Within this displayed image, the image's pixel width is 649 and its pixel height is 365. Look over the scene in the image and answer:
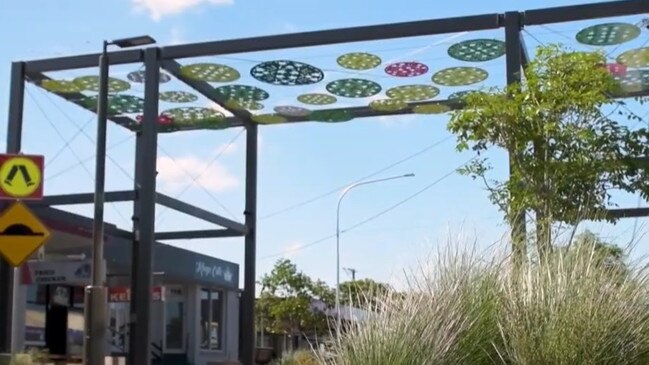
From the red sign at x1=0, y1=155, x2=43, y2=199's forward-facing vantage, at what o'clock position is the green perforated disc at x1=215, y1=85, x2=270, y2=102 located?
The green perforated disc is roughly at 7 o'clock from the red sign.

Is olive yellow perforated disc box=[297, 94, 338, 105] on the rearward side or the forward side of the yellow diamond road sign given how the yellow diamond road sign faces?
on the rearward side

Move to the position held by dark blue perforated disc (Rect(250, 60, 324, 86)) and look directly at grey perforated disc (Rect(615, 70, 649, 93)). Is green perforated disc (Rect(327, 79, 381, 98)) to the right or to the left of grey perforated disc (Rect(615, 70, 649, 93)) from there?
left

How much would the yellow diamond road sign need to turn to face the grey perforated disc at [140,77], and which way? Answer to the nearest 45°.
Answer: approximately 180°

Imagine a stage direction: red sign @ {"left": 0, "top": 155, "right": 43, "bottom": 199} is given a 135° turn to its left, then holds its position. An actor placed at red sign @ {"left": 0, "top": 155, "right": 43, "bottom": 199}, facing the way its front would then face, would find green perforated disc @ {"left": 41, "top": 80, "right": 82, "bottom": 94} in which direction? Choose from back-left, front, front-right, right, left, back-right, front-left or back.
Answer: front-left

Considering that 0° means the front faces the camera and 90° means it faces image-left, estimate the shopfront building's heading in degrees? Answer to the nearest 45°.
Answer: approximately 315°

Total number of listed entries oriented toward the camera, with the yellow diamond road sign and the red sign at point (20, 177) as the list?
2

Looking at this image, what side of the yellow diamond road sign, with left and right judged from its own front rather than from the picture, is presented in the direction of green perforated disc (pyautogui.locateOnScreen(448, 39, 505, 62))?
left

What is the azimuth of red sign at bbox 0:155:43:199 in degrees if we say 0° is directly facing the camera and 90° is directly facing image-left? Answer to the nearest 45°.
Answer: approximately 0°

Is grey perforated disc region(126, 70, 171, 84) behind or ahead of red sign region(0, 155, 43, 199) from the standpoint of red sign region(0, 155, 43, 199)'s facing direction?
behind

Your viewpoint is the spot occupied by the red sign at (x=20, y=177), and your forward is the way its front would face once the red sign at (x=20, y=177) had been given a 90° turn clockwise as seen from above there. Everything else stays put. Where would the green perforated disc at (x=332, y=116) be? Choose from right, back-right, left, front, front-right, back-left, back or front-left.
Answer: back-right
